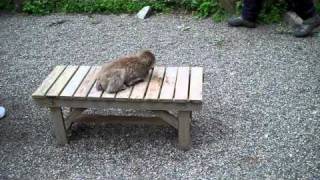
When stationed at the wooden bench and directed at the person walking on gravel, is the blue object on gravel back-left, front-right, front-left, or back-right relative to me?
back-left

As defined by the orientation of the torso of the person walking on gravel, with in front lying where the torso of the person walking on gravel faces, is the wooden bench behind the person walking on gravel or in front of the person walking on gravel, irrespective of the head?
in front

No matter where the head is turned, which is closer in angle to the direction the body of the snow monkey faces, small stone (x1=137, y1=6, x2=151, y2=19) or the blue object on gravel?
the small stone

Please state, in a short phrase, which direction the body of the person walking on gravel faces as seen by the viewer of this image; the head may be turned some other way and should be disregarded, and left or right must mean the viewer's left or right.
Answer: facing the viewer and to the left of the viewer

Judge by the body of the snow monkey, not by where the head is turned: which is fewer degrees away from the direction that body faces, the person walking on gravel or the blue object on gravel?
the person walking on gravel

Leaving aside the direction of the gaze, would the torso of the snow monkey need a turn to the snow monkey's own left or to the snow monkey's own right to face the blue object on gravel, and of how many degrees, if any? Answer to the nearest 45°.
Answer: approximately 135° to the snow monkey's own left

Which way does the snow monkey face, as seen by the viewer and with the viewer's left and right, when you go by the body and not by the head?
facing away from the viewer and to the right of the viewer

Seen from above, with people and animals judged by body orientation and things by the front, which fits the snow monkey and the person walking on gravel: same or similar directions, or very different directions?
very different directions

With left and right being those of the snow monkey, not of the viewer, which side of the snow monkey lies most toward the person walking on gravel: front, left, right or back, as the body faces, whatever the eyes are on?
front

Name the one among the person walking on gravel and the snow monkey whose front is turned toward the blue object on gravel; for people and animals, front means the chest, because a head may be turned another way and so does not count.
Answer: the person walking on gravel

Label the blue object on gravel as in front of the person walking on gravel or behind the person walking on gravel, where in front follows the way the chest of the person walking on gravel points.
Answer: in front
